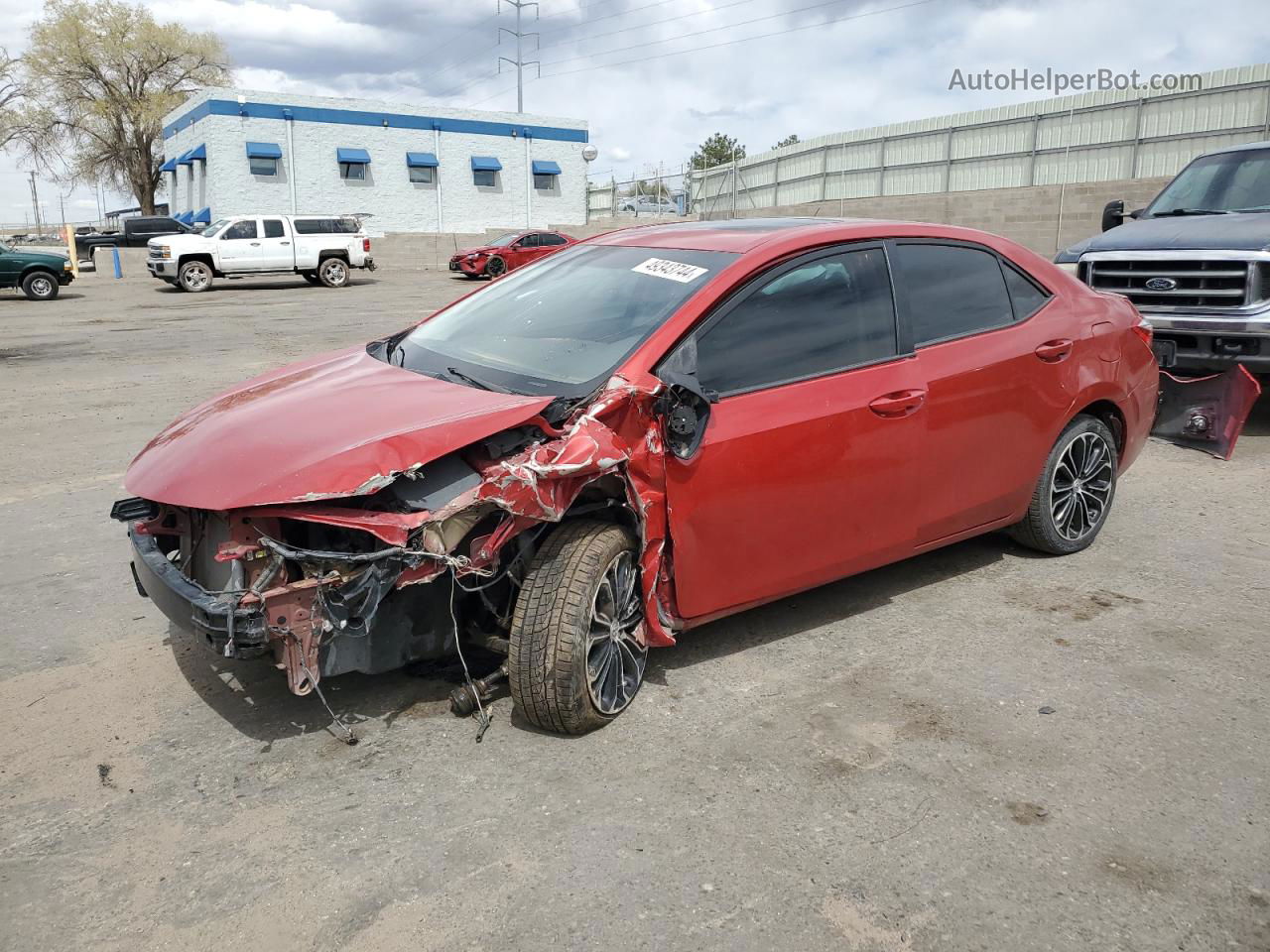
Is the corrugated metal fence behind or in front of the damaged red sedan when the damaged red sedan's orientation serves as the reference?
behind

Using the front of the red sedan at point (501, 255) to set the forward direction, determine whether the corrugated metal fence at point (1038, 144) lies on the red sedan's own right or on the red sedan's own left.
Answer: on the red sedan's own left

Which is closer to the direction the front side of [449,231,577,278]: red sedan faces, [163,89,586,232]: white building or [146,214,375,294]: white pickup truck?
the white pickup truck

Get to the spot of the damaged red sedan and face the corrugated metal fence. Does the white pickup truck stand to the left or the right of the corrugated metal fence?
left

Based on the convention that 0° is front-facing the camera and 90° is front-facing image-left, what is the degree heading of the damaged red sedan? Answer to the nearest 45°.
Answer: approximately 45°

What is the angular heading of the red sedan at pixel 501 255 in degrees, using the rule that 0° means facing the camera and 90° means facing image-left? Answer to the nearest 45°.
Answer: approximately 45°

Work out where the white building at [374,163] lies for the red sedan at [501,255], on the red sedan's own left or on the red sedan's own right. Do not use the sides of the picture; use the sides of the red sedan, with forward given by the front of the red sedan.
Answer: on the red sedan's own right

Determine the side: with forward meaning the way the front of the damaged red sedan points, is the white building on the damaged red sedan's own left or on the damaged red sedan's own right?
on the damaged red sedan's own right

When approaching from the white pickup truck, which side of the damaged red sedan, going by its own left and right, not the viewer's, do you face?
right

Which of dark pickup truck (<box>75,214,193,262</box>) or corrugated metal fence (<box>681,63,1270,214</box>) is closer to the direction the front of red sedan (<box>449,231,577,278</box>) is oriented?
the dark pickup truck

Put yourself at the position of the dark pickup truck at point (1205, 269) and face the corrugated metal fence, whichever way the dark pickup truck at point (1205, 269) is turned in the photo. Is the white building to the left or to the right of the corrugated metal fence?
left
